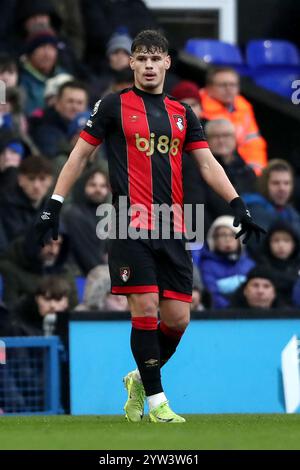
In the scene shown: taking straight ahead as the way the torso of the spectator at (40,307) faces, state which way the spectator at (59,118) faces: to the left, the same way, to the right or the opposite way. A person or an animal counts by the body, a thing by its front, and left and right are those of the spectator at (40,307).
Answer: the same way

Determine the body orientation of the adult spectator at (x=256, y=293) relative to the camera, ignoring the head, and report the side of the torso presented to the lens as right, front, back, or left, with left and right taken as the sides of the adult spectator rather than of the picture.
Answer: front

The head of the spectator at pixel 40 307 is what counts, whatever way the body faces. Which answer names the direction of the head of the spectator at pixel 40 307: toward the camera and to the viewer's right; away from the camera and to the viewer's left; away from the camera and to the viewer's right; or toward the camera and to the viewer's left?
toward the camera and to the viewer's right

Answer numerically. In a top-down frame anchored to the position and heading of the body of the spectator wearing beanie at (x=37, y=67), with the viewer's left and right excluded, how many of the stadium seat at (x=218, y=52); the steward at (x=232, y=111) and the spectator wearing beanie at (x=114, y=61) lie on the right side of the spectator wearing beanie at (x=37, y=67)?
0

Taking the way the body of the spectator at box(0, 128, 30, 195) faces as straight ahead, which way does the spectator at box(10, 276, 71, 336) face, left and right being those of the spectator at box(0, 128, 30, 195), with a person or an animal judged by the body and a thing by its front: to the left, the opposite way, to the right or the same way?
the same way

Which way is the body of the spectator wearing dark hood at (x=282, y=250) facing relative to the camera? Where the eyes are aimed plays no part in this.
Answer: toward the camera

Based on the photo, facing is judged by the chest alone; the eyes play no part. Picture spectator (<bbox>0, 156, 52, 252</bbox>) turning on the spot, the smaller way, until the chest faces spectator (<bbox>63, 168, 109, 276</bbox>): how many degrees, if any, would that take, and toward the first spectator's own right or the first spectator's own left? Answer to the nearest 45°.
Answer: approximately 45° to the first spectator's own left

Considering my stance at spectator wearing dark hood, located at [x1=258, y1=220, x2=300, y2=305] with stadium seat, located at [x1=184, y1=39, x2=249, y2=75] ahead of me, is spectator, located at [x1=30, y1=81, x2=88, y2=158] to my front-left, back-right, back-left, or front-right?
front-left

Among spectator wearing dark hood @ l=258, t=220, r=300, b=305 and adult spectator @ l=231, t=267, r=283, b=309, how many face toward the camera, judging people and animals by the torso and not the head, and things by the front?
2

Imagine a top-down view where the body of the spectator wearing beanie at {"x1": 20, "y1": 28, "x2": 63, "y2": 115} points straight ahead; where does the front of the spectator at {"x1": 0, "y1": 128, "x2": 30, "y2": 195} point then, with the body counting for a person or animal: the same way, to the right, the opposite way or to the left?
the same way

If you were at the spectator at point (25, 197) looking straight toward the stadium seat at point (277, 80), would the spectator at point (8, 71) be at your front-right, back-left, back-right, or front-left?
front-left

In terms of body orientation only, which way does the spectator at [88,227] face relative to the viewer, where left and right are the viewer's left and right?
facing the viewer and to the right of the viewer

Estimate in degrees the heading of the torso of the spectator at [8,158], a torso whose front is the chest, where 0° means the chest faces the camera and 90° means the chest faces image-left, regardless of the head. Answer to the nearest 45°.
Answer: approximately 315°
